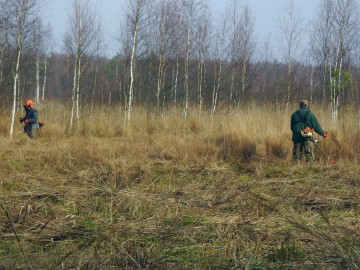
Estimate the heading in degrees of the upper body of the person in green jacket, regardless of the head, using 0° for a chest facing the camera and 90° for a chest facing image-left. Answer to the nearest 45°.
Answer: approximately 180°

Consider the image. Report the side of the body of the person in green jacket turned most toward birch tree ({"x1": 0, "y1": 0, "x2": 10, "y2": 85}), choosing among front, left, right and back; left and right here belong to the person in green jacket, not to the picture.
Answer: left
